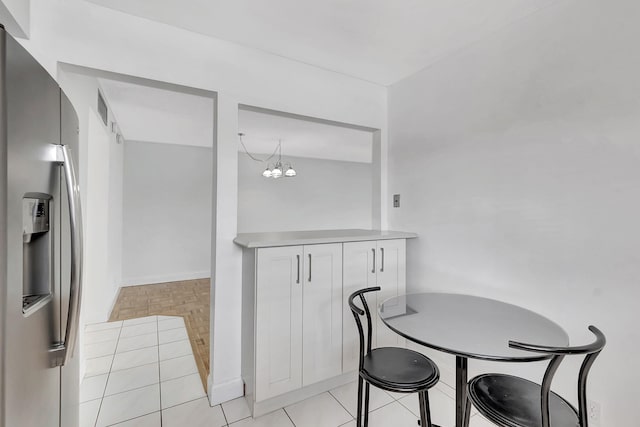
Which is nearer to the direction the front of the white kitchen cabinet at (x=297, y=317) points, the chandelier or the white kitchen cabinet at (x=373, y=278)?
the white kitchen cabinet

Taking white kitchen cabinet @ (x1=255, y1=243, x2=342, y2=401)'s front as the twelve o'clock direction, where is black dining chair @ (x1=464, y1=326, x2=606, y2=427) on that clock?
The black dining chair is roughly at 12 o'clock from the white kitchen cabinet.

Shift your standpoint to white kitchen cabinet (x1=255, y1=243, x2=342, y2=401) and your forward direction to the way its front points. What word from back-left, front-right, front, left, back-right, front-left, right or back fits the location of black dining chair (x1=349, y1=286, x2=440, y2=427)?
front

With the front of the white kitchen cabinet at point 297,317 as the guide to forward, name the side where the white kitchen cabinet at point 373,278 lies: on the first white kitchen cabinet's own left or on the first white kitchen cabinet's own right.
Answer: on the first white kitchen cabinet's own left

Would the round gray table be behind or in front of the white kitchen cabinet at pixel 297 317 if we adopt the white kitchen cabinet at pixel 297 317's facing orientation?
in front

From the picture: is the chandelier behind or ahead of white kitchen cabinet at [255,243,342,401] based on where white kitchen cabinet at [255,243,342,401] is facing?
behind

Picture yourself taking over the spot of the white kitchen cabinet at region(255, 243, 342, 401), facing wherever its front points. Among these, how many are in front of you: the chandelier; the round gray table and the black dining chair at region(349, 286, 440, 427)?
2

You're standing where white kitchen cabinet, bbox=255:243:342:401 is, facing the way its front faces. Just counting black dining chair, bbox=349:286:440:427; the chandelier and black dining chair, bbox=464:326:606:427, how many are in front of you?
2

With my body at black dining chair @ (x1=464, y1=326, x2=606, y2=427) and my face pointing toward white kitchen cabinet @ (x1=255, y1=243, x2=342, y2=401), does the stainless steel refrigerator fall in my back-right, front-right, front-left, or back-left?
front-left

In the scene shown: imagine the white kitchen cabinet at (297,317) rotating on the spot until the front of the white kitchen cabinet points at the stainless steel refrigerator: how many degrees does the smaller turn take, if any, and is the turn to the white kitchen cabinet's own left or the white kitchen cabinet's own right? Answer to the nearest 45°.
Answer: approximately 90° to the white kitchen cabinet's own right

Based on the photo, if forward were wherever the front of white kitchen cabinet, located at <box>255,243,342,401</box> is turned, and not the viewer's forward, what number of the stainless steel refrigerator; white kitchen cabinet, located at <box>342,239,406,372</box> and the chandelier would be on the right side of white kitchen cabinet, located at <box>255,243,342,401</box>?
1
